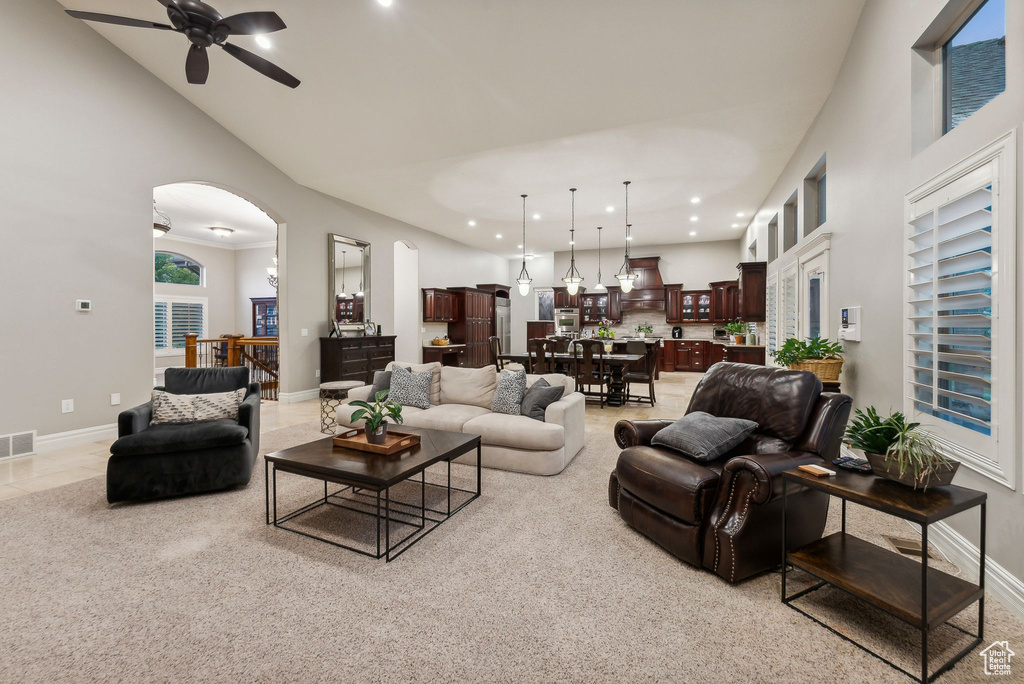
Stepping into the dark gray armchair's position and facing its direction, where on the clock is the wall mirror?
The wall mirror is roughly at 7 o'clock from the dark gray armchair.

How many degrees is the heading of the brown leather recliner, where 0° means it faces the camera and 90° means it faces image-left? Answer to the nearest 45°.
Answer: approximately 45°

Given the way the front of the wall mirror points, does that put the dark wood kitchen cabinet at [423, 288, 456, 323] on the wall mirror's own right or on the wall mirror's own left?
on the wall mirror's own left

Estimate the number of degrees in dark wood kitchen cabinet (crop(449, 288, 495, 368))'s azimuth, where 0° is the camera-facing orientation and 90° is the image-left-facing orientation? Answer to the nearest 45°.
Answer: approximately 315°

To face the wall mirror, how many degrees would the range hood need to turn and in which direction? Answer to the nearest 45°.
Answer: approximately 45° to its right

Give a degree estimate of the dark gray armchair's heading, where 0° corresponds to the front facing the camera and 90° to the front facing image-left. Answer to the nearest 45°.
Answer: approximately 0°

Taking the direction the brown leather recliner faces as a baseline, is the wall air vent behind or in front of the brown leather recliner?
in front

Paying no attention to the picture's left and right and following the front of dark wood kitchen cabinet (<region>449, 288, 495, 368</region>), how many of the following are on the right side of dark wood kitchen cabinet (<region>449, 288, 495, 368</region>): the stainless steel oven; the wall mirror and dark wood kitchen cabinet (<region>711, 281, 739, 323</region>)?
1

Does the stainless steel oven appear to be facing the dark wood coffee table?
yes

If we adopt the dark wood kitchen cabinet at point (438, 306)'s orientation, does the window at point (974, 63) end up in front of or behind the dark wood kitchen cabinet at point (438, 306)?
in front

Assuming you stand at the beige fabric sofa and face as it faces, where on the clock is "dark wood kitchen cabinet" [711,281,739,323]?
The dark wood kitchen cabinet is roughly at 6 o'clock from the beige fabric sofa.

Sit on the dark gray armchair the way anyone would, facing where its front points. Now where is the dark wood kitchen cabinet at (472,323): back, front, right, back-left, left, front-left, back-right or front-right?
back-left
